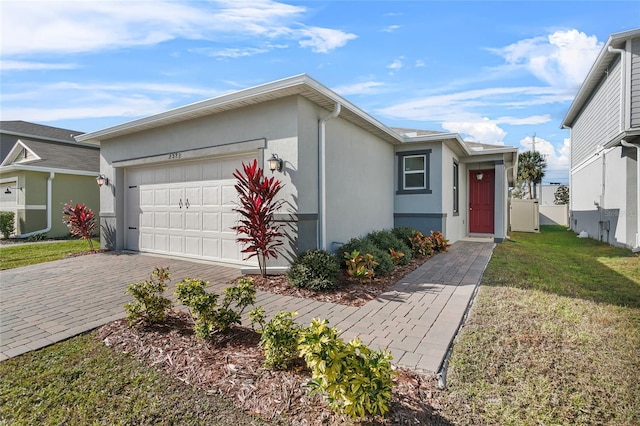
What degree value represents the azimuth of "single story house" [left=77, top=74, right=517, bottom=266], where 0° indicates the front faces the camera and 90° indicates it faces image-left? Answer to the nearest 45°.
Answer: approximately 45°

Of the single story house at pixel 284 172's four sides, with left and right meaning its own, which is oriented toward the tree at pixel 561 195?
back

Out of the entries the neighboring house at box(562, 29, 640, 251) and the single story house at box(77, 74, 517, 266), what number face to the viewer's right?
0

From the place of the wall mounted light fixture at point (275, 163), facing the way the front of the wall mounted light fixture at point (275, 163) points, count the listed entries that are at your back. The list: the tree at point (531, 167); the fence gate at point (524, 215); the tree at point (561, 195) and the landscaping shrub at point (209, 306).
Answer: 3

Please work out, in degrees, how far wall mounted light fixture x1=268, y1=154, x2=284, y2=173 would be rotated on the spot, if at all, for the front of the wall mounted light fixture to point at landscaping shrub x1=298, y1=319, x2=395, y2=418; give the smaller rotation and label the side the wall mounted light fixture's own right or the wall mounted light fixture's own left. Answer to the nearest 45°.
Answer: approximately 45° to the wall mounted light fixture's own left

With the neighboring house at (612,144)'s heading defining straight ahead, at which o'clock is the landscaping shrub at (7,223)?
The landscaping shrub is roughly at 2 o'clock from the neighboring house.

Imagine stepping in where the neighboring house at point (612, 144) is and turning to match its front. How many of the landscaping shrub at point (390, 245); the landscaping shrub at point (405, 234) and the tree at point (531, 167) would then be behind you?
1

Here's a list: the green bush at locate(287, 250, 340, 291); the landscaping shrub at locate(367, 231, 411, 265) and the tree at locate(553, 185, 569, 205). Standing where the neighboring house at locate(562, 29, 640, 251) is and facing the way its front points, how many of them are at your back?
1

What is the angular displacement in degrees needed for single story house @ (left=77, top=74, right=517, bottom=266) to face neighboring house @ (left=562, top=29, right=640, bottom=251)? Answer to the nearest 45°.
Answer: approximately 135° to its left

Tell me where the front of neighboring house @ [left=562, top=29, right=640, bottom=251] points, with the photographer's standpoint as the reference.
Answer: facing the viewer

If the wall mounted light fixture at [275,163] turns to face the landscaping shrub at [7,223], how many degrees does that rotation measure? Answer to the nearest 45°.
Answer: approximately 90° to its right
